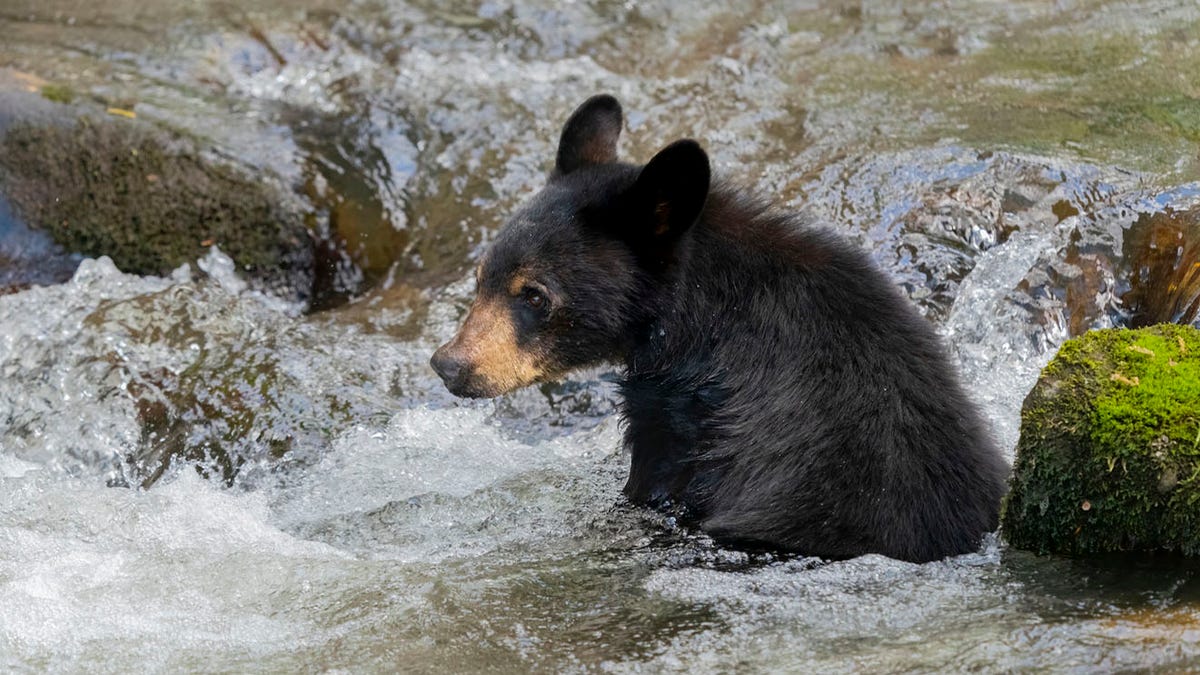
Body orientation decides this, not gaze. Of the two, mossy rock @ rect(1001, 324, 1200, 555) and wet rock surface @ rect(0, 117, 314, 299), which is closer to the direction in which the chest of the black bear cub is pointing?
the wet rock surface

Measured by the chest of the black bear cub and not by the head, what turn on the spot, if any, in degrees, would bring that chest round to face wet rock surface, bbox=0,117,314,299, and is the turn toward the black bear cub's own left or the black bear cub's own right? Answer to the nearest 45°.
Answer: approximately 45° to the black bear cub's own right

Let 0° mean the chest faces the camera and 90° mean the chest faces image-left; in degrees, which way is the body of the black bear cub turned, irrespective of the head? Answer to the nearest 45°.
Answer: approximately 90°
